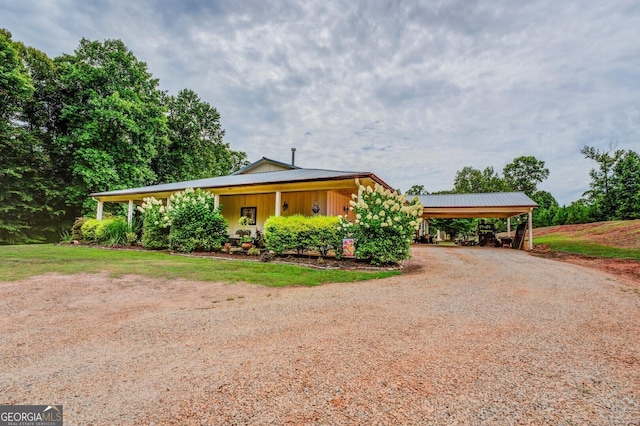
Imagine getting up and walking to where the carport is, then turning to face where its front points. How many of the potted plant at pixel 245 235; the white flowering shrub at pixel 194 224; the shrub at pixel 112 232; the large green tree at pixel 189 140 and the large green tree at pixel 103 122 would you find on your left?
0

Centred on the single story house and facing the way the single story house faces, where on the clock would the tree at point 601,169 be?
The tree is roughly at 7 o'clock from the single story house.

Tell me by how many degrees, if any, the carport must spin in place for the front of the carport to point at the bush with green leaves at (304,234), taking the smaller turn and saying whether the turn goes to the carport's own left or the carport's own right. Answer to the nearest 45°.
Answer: approximately 45° to the carport's own right

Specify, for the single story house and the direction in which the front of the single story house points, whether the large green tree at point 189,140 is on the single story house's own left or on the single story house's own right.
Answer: on the single story house's own right

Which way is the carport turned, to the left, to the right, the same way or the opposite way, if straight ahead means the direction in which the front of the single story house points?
the same way

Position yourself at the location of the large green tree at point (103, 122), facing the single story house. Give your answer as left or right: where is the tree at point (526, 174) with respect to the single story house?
left

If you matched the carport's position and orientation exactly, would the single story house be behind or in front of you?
in front

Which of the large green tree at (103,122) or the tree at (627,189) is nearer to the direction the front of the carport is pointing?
the large green tree

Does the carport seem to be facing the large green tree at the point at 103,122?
no

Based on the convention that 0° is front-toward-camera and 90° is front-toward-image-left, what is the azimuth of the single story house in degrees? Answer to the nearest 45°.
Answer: approximately 45°

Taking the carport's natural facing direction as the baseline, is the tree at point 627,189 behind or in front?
behind

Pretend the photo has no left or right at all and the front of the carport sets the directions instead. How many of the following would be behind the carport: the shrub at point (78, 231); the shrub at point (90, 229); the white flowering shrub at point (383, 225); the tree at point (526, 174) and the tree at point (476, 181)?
2

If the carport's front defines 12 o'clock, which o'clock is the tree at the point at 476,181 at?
The tree is roughly at 6 o'clock from the carport.

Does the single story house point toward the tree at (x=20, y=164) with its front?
no

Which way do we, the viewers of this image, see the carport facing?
facing the viewer

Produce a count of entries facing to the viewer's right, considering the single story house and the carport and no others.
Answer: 0

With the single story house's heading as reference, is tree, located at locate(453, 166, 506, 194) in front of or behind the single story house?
behind

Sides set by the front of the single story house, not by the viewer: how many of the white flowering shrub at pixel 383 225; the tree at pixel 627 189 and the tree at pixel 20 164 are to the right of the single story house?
1

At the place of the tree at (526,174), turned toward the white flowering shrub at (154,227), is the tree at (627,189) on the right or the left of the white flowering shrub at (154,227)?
left

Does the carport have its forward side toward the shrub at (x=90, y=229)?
no
